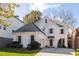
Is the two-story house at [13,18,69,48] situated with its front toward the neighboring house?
no

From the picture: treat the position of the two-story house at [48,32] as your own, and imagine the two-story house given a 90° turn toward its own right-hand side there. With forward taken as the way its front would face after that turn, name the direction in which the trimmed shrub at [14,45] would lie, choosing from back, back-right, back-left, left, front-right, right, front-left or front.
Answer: front

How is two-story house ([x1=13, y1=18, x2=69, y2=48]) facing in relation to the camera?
toward the camera
